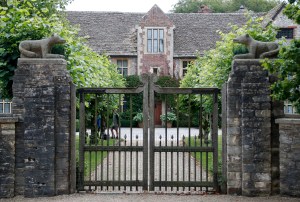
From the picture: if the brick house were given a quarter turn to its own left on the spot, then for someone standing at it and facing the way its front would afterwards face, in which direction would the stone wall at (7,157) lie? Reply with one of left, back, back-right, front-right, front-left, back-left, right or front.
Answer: right

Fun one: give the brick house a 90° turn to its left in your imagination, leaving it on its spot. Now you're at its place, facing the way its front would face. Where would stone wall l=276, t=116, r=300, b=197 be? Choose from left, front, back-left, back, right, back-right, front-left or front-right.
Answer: right

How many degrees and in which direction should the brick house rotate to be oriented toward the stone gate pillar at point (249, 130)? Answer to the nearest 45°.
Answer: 0° — it already faces it

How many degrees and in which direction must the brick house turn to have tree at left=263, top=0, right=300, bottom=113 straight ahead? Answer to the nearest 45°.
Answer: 0° — it already faces it

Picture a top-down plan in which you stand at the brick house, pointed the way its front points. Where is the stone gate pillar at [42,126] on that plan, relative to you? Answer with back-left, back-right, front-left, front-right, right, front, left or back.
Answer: front

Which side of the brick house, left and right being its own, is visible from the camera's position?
front
